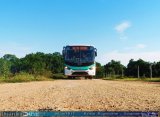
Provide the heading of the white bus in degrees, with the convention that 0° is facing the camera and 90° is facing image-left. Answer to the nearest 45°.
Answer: approximately 0°
